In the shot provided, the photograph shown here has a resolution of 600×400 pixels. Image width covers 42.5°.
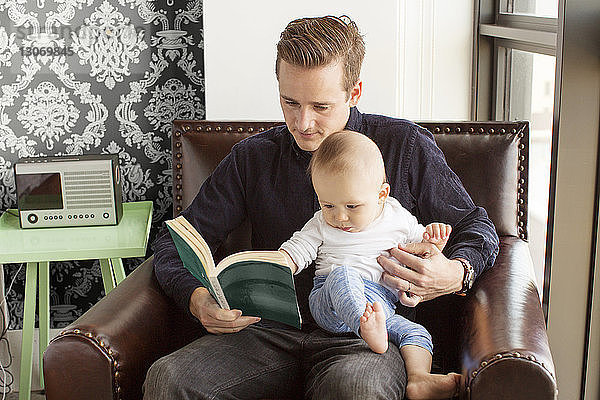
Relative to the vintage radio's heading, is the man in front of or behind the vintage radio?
in front

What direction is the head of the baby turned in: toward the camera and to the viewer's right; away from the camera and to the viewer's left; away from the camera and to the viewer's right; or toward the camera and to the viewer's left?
toward the camera and to the viewer's left

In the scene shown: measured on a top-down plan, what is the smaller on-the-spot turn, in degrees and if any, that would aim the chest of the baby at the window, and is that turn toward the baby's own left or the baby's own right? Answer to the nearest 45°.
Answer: approximately 135° to the baby's own left

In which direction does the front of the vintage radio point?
toward the camera

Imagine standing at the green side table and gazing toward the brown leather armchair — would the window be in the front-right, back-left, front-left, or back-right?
front-left

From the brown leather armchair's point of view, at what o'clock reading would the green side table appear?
The green side table is roughly at 4 o'clock from the brown leather armchair.

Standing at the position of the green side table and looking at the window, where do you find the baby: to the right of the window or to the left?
right

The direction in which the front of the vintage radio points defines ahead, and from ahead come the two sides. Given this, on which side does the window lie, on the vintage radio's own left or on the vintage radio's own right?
on the vintage radio's own left

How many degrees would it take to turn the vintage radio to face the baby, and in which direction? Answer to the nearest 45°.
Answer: approximately 45° to its left

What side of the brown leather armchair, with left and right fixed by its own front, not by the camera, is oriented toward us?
front

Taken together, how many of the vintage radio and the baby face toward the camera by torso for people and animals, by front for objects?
2

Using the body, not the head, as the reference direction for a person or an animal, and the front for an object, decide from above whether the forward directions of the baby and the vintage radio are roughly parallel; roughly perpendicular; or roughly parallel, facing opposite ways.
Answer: roughly parallel

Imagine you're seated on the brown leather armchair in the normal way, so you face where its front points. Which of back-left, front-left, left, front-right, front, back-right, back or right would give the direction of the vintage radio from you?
back-right

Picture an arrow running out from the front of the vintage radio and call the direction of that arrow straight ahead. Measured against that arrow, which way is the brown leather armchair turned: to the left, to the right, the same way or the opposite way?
the same way

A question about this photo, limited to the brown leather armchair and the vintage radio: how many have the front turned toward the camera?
2

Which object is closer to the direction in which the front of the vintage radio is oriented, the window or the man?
the man

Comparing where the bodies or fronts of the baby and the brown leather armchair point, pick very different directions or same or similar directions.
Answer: same or similar directions
